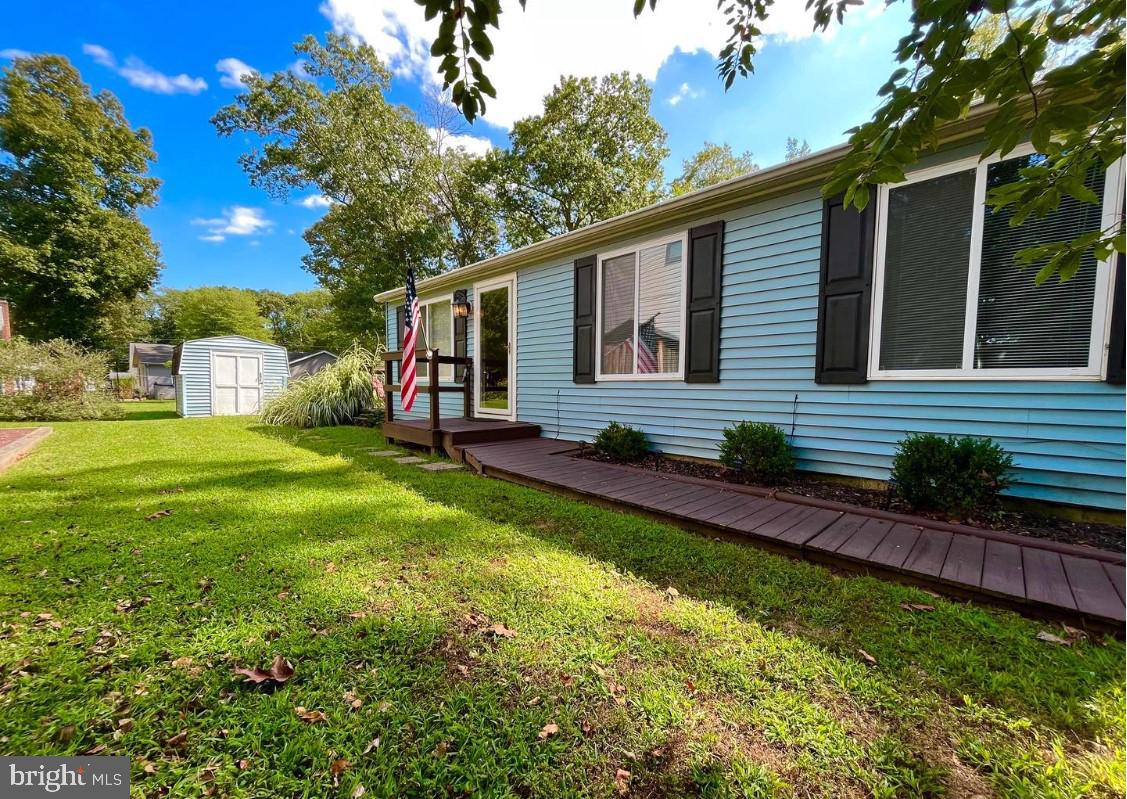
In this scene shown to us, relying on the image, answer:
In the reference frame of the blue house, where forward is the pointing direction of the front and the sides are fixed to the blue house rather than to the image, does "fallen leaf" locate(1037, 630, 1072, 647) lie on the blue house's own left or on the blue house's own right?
on the blue house's own left

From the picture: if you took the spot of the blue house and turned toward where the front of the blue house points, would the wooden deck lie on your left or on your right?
on your right

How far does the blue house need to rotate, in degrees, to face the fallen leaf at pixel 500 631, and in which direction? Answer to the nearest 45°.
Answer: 0° — it already faces it

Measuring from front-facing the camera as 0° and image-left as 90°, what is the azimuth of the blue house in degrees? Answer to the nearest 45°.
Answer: approximately 45°

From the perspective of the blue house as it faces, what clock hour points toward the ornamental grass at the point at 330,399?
The ornamental grass is roughly at 2 o'clock from the blue house.

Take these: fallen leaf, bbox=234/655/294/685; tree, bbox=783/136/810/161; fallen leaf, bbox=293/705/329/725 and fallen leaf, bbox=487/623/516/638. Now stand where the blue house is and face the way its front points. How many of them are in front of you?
3

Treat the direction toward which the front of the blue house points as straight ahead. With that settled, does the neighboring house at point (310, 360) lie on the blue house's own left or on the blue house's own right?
on the blue house's own right

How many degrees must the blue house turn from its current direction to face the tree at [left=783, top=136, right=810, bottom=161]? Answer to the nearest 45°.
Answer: approximately 135° to its right

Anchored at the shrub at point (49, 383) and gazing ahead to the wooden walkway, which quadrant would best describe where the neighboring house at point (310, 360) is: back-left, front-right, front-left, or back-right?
back-left
